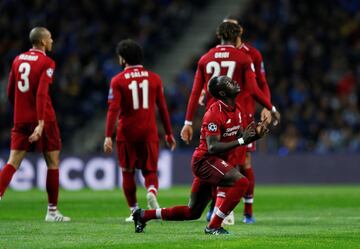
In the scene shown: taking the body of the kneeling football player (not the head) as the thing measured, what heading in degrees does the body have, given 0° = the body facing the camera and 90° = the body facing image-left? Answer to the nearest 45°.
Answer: approximately 270°
